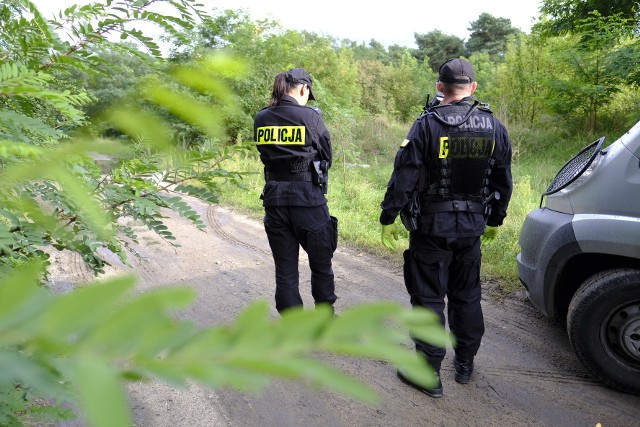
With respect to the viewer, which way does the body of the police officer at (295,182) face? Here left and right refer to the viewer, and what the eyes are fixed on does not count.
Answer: facing away from the viewer and to the right of the viewer

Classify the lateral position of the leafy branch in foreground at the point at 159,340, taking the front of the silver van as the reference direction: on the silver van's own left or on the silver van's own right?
on the silver van's own left

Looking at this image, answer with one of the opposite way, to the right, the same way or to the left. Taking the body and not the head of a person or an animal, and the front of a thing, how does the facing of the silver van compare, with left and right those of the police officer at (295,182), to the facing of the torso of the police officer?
to the left

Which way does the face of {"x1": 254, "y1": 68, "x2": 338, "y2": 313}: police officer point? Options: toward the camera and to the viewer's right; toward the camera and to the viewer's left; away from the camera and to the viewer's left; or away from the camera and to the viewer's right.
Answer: away from the camera and to the viewer's right

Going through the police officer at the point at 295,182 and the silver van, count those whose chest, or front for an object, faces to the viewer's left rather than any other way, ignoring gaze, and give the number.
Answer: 1

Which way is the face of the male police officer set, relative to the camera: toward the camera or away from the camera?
away from the camera

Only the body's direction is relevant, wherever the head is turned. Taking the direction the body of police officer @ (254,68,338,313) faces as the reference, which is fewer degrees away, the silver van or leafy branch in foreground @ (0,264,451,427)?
the silver van

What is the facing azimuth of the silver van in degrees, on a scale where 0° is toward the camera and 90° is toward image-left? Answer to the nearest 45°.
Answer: approximately 90°

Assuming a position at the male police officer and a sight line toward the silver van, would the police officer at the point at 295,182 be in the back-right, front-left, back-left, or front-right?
back-left

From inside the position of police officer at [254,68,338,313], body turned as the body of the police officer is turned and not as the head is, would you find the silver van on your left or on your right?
on your right

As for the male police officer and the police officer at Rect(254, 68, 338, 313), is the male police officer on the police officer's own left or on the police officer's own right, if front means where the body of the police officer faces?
on the police officer's own right
